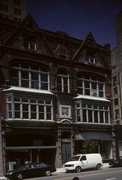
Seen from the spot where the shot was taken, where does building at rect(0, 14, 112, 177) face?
facing the viewer and to the right of the viewer

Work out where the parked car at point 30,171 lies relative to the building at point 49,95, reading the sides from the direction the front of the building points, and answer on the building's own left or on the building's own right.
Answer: on the building's own right

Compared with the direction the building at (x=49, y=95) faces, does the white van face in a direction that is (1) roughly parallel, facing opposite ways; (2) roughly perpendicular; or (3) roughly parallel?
roughly perpendicular

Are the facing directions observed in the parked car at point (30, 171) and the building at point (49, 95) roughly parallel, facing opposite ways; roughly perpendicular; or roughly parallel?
roughly perpendicular
